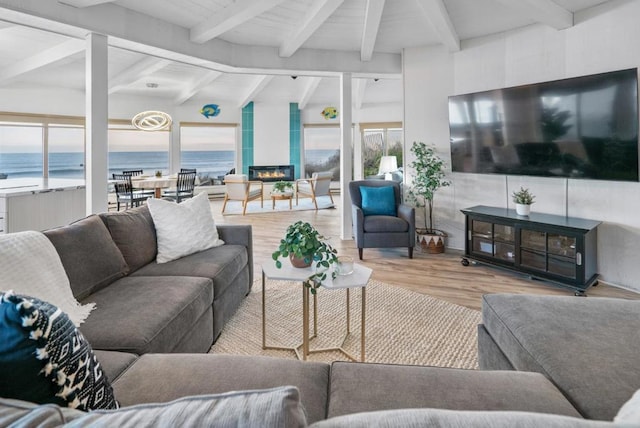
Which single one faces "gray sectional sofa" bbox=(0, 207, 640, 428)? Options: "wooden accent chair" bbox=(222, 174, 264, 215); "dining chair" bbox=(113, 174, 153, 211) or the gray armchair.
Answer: the gray armchair

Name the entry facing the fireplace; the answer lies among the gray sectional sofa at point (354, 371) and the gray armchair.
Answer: the gray sectional sofa

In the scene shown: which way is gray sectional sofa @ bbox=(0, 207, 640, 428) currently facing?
away from the camera

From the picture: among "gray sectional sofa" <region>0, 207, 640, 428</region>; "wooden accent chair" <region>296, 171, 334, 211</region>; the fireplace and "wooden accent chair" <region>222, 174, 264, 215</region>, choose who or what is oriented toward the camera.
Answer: the fireplace
